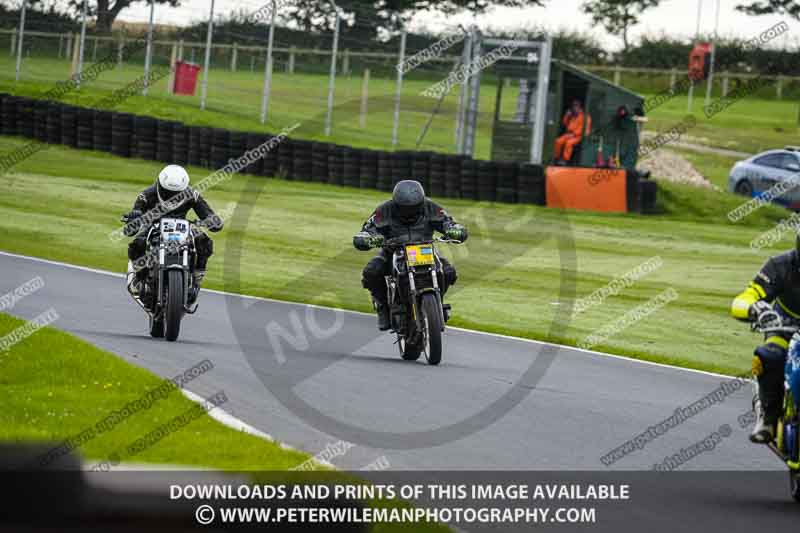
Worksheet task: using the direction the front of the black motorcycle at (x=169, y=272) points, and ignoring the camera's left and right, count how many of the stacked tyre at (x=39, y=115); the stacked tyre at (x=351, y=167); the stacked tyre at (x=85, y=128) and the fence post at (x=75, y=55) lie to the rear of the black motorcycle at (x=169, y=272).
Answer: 4

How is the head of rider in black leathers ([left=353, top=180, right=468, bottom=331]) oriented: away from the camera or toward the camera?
toward the camera

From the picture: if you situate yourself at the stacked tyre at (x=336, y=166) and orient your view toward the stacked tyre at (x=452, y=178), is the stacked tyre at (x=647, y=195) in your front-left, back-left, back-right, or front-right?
front-left

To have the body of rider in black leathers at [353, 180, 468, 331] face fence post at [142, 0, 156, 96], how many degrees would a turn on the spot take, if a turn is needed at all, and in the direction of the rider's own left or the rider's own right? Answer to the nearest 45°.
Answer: approximately 180°

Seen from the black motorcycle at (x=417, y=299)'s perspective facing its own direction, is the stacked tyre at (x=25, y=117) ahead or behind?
behind

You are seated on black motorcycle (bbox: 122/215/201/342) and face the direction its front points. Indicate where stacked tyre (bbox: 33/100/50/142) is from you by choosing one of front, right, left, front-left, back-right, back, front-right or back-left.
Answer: back

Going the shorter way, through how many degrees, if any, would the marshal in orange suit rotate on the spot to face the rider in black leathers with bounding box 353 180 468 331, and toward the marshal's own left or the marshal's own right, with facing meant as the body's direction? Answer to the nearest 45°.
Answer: approximately 45° to the marshal's own left

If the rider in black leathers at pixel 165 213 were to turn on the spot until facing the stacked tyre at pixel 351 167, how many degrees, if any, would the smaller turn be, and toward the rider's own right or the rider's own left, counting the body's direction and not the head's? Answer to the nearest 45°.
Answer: approximately 180°

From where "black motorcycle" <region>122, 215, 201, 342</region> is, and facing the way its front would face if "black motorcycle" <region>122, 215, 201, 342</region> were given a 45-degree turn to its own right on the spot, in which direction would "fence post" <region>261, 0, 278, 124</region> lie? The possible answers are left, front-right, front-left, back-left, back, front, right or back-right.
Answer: back-right

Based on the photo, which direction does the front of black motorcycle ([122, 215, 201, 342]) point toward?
toward the camera

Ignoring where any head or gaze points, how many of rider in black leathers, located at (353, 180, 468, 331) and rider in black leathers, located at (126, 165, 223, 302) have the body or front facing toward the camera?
2

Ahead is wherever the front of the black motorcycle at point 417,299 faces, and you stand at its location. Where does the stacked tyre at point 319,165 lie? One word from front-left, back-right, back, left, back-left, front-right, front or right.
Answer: back

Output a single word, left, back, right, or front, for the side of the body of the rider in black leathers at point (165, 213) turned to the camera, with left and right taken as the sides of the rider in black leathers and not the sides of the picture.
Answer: front

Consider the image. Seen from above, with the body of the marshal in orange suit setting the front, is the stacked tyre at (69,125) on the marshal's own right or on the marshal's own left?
on the marshal's own right

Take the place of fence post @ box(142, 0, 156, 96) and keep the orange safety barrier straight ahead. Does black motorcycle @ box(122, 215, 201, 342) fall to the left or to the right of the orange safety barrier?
right
